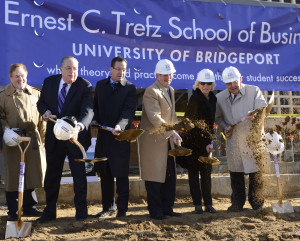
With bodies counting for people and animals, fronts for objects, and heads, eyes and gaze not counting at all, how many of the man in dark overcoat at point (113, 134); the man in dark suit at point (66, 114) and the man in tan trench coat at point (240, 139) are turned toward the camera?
3

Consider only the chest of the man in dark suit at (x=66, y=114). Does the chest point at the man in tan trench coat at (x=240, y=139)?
no

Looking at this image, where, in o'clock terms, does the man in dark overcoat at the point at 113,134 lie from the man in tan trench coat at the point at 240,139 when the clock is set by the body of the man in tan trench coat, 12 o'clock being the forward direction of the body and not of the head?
The man in dark overcoat is roughly at 2 o'clock from the man in tan trench coat.

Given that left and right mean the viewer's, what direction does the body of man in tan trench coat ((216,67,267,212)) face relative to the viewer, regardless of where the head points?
facing the viewer

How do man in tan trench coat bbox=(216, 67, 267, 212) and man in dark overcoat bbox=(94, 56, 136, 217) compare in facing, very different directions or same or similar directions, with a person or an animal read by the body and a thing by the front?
same or similar directions

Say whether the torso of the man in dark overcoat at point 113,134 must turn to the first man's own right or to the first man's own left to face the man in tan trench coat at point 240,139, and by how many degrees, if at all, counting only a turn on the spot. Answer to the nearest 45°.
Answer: approximately 90° to the first man's own left

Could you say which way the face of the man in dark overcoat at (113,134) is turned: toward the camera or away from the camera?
toward the camera

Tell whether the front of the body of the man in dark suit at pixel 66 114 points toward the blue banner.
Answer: no

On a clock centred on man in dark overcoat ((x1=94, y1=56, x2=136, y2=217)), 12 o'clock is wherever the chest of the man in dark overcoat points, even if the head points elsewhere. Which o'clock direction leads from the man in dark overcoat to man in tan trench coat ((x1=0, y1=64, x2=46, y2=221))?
The man in tan trench coat is roughly at 3 o'clock from the man in dark overcoat.

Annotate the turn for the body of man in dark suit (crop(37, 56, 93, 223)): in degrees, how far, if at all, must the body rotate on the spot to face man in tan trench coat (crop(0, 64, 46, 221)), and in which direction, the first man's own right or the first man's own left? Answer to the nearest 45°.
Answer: approximately 135° to the first man's own right

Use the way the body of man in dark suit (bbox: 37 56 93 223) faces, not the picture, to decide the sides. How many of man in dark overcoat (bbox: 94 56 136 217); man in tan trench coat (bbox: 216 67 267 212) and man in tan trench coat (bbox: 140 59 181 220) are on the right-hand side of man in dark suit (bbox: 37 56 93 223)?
0

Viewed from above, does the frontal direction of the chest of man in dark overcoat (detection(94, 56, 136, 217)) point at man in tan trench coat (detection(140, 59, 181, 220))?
no

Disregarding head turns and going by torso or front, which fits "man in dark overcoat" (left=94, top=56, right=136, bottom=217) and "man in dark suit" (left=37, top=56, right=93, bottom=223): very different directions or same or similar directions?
same or similar directions

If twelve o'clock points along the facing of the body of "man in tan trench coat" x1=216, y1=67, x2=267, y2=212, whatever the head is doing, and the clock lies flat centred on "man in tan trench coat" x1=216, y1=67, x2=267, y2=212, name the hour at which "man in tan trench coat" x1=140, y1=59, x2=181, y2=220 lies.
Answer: "man in tan trench coat" x1=140, y1=59, x2=181, y2=220 is roughly at 2 o'clock from "man in tan trench coat" x1=216, y1=67, x2=267, y2=212.

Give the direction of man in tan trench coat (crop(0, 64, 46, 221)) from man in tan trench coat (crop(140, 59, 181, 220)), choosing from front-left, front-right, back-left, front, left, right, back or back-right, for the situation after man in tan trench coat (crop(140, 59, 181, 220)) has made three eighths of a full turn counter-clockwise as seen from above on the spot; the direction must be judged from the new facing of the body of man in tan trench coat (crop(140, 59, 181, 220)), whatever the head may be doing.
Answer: left
